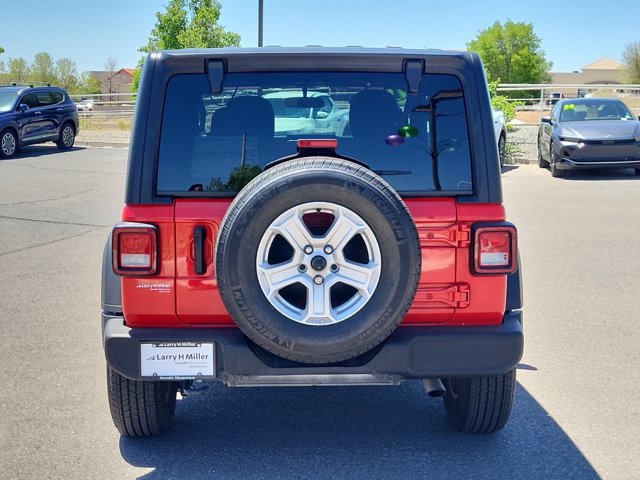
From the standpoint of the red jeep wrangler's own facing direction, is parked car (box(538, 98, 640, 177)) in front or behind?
in front

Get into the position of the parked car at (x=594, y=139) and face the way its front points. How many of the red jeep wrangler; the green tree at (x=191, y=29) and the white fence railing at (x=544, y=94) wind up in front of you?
1

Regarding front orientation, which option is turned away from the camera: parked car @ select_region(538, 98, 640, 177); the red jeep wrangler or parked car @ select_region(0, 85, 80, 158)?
the red jeep wrangler

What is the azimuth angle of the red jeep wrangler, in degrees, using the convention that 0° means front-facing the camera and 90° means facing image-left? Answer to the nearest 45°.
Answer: approximately 180°

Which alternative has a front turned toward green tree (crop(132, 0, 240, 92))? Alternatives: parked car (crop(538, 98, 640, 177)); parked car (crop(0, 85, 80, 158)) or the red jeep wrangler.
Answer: the red jeep wrangler

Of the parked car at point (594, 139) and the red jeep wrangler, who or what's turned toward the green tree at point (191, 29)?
the red jeep wrangler

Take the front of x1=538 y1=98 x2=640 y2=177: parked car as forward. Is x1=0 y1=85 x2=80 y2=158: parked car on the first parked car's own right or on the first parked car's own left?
on the first parked car's own right

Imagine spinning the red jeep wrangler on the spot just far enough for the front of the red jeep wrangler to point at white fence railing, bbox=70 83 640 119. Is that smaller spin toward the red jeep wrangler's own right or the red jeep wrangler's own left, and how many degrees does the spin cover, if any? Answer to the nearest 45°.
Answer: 0° — it already faces it

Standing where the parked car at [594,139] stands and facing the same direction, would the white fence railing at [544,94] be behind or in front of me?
behind

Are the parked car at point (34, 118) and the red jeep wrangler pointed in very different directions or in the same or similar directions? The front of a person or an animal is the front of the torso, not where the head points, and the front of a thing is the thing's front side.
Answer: very different directions

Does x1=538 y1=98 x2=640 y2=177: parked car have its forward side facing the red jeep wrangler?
yes
